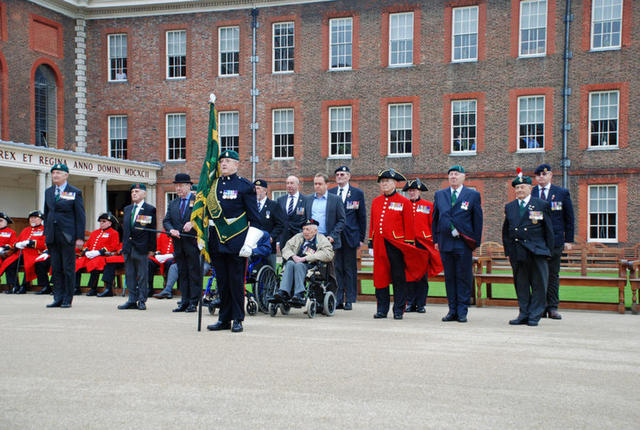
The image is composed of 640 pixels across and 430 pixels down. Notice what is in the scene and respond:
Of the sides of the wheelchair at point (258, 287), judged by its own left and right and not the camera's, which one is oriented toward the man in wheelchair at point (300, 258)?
left

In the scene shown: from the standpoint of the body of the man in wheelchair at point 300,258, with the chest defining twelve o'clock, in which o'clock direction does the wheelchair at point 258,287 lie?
The wheelchair is roughly at 2 o'clock from the man in wheelchair.

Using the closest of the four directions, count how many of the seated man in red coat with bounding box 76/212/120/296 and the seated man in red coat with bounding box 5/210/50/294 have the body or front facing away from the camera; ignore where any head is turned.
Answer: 0

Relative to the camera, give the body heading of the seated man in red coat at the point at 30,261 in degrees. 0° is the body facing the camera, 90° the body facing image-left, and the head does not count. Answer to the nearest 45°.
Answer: approximately 45°

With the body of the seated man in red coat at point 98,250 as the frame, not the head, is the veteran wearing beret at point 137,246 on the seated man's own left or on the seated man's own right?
on the seated man's own left

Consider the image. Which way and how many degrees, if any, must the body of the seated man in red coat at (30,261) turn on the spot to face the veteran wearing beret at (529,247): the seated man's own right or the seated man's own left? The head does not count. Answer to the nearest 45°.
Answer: approximately 90° to the seated man's own left
